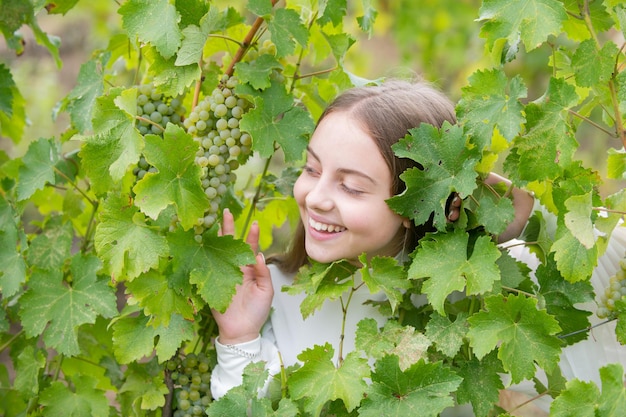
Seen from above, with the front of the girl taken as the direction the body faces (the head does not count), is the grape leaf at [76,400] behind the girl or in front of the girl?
in front

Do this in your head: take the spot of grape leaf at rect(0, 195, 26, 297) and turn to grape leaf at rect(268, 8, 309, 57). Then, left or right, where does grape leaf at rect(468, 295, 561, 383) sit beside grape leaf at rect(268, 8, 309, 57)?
right

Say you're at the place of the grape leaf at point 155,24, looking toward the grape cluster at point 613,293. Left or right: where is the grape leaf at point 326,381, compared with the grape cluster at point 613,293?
right

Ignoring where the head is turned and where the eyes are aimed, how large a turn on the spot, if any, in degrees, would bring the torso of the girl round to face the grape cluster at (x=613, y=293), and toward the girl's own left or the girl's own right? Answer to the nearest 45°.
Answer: approximately 135° to the girl's own left

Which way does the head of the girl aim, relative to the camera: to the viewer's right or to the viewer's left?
to the viewer's left

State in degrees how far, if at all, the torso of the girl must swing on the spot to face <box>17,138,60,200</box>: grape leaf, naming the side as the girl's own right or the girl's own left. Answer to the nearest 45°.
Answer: approximately 45° to the girl's own right

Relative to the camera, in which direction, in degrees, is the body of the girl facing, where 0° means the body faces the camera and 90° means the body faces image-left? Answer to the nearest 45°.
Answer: approximately 45°
